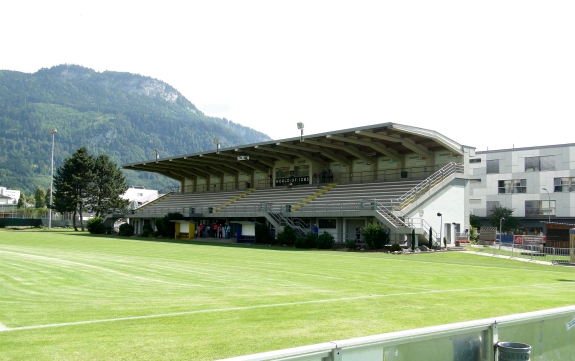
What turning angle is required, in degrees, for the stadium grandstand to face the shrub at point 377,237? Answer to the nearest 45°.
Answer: approximately 45° to its left

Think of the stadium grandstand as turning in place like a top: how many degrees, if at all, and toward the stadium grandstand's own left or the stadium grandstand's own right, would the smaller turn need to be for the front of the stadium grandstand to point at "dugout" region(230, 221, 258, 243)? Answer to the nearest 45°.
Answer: approximately 45° to the stadium grandstand's own right

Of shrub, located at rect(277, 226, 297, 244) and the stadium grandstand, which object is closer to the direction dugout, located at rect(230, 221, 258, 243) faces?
the shrub

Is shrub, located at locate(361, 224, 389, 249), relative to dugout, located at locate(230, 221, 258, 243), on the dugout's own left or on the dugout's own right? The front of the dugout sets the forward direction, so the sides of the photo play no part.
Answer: on the dugout's own left

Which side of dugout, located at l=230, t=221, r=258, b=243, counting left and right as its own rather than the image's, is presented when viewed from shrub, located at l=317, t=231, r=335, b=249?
left

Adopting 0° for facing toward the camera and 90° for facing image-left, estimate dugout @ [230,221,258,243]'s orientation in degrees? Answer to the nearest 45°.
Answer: approximately 45°

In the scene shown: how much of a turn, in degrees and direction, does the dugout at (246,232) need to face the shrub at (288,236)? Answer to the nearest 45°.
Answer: approximately 90° to its left

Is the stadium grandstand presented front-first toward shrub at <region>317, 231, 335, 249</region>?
yes

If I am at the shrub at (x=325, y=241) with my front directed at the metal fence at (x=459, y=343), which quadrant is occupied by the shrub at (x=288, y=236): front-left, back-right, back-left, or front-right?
back-right

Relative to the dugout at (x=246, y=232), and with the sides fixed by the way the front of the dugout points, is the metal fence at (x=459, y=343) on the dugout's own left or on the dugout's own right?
on the dugout's own left
